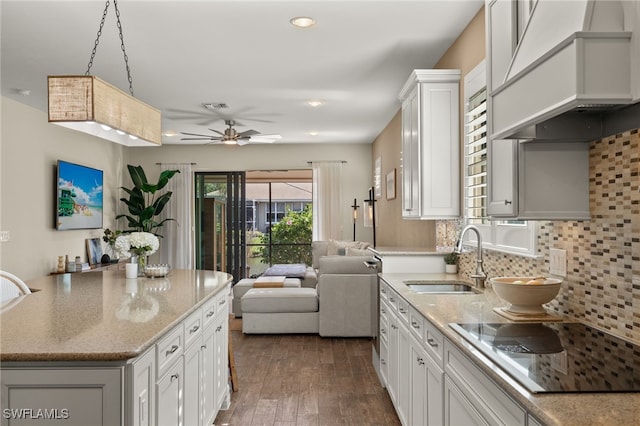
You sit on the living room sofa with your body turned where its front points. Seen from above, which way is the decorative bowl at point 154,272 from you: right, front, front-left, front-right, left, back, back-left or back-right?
front-left

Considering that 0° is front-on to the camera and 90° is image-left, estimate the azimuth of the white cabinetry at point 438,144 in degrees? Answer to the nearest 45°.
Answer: approximately 90°

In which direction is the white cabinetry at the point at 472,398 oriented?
to the viewer's left

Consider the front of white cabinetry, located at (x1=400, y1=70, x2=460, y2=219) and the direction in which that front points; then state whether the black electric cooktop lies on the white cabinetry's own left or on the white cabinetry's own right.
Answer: on the white cabinetry's own left

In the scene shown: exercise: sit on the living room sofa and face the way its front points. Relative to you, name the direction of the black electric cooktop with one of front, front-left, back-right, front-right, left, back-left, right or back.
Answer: left

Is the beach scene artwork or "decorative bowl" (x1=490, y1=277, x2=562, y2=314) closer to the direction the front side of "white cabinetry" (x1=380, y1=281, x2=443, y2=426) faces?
the beach scene artwork

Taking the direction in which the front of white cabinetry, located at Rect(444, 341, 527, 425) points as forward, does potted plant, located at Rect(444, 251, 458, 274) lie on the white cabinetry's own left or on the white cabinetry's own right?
on the white cabinetry's own right

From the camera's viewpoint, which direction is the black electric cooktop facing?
to the viewer's left

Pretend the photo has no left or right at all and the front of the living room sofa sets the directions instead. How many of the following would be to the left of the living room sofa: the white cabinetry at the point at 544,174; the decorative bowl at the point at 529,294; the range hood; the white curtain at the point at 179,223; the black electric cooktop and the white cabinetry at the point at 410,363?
5

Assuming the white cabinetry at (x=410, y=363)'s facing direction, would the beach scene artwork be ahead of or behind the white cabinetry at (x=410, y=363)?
ahead

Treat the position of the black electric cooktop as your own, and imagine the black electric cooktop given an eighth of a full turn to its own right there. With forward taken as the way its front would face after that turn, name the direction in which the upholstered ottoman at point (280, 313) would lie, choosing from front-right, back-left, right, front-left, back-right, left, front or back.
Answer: front

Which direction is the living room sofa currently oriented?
to the viewer's left

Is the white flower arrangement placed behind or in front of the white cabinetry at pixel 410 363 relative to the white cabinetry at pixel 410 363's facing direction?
in front

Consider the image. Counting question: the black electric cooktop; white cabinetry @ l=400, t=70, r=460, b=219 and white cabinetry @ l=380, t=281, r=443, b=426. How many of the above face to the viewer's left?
3
